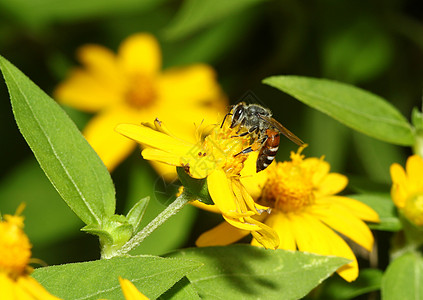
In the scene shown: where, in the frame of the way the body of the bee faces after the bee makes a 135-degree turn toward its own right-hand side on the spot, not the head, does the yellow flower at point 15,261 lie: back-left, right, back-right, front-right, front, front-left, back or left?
back

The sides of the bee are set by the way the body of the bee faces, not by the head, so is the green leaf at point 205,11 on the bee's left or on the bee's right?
on the bee's right

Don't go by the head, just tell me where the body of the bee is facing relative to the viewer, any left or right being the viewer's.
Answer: facing to the left of the viewer

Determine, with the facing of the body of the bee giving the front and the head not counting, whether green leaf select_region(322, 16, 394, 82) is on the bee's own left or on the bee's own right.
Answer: on the bee's own right

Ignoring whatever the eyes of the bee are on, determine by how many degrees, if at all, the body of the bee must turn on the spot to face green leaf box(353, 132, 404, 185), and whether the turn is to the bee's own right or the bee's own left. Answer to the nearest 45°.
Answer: approximately 90° to the bee's own right
